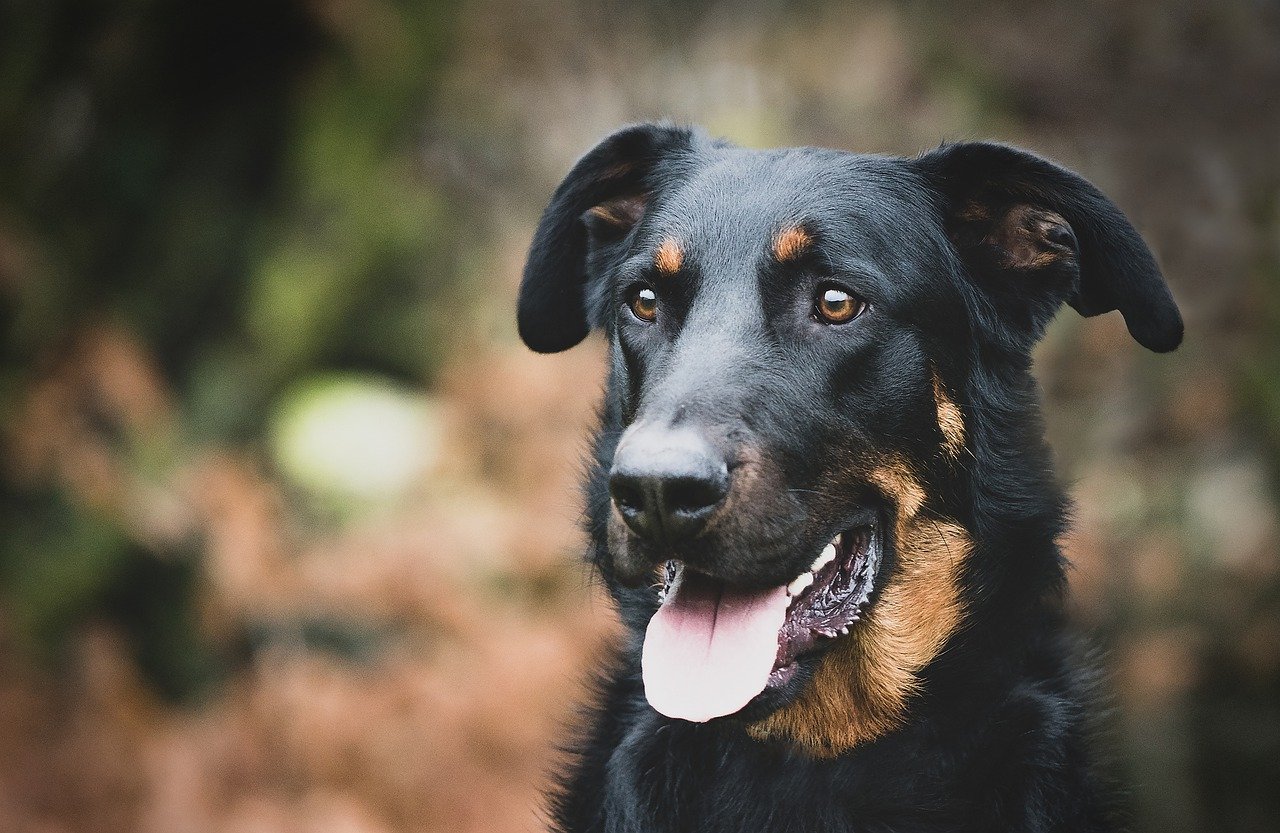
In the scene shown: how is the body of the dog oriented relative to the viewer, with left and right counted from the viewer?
facing the viewer and to the left of the viewer
